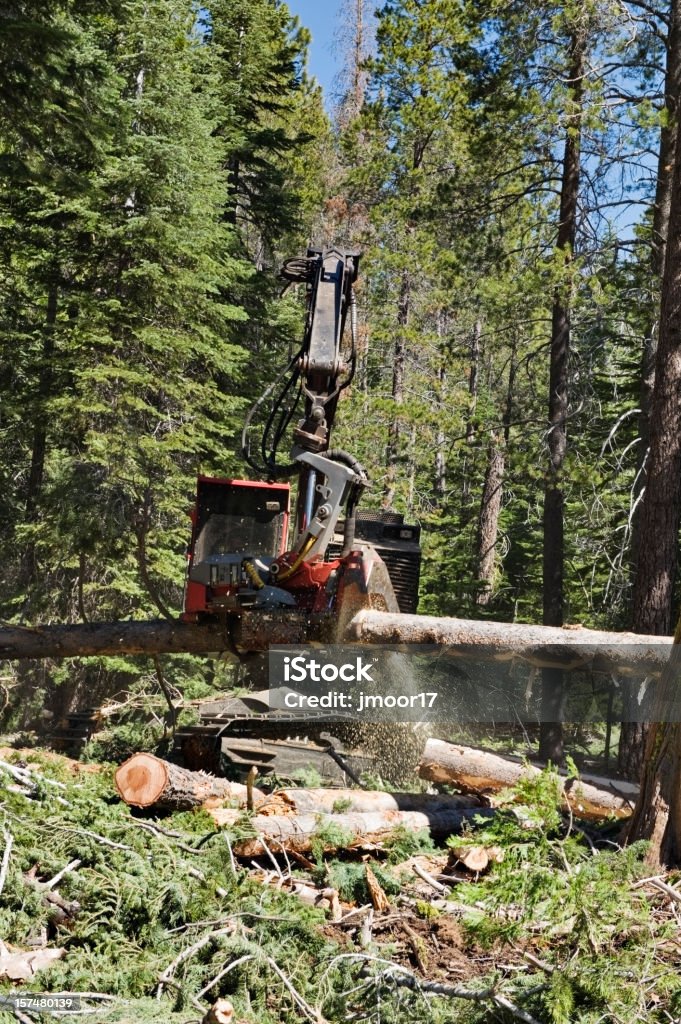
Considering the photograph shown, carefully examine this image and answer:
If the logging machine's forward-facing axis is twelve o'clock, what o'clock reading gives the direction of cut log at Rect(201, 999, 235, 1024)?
The cut log is roughly at 12 o'clock from the logging machine.

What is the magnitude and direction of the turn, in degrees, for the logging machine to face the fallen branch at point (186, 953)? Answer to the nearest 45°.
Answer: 0° — it already faces it

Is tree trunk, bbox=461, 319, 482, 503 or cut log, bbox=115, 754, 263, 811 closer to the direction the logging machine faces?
the cut log

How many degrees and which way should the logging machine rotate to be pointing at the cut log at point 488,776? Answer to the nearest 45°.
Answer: approximately 45° to its left

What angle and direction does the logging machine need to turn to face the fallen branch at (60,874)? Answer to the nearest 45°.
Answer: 0° — it already faces it

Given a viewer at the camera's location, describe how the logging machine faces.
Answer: facing the viewer

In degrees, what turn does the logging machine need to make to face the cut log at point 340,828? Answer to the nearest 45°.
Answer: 0° — it already faces it

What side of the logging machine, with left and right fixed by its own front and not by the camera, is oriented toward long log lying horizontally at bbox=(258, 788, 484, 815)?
front

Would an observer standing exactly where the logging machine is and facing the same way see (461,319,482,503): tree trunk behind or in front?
behind

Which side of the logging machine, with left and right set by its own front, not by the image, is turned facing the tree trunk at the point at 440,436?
back

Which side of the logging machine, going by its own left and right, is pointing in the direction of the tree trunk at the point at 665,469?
left
